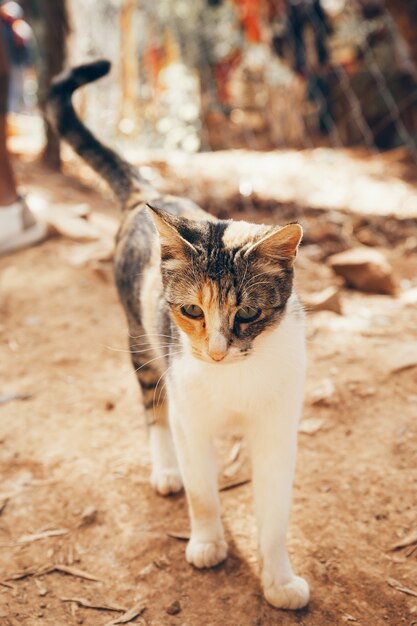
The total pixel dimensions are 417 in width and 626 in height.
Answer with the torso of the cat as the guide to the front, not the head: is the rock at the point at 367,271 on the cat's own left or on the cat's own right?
on the cat's own left

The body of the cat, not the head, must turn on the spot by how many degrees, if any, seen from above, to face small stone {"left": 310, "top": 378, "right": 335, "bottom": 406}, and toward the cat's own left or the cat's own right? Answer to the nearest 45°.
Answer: approximately 90° to the cat's own left

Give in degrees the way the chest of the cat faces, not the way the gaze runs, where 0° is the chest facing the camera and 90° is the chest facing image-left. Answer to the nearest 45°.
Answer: approximately 315°

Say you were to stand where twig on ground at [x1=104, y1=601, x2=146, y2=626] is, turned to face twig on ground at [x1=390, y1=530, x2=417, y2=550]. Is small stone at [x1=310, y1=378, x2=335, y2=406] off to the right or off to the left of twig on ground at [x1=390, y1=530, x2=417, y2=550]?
left
